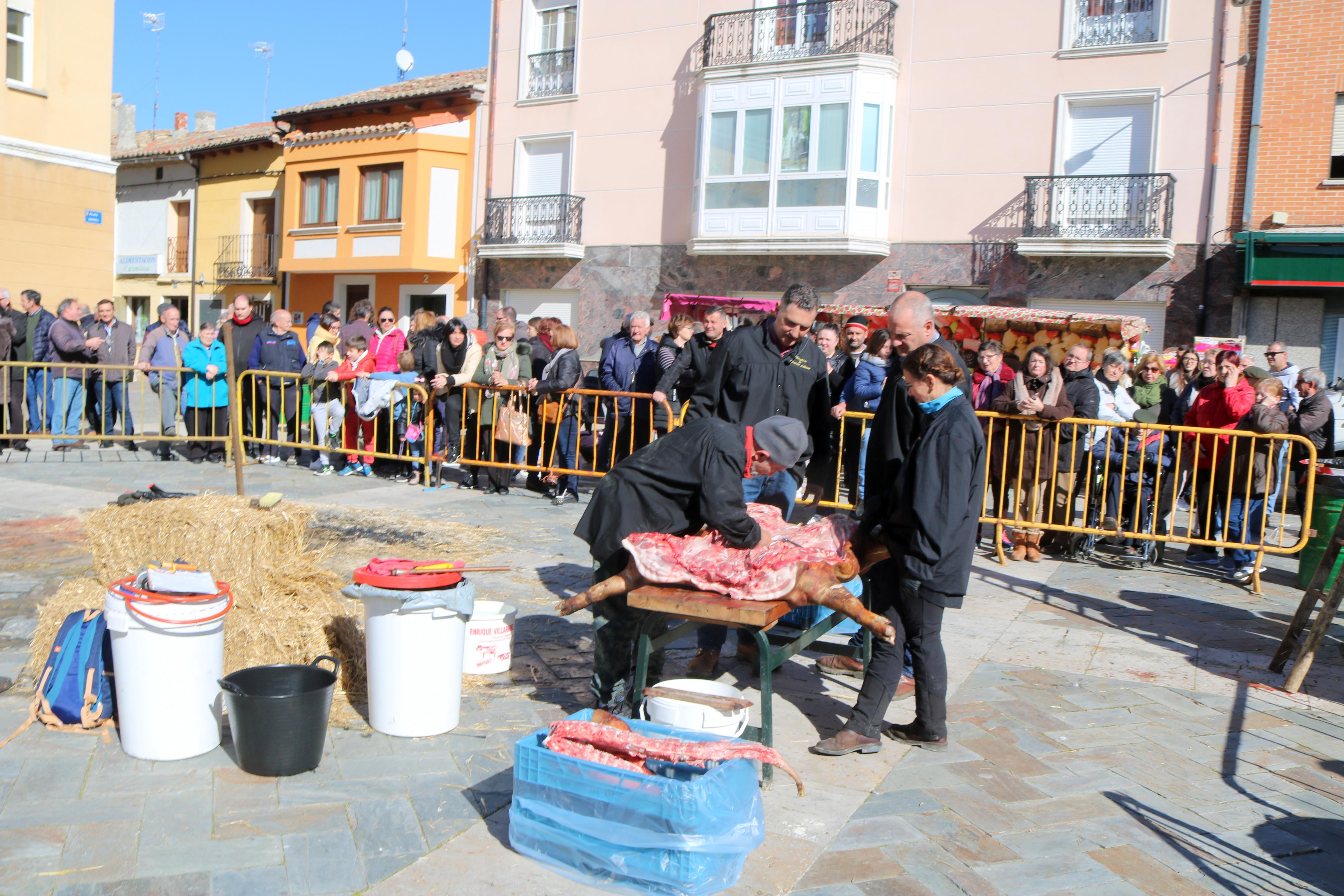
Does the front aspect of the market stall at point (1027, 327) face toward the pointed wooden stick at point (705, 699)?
yes

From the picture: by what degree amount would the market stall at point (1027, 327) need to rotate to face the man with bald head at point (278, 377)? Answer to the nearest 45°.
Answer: approximately 45° to its right

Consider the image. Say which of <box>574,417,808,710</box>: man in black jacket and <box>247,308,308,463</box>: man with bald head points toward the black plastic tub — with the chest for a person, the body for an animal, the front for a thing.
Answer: the man with bald head

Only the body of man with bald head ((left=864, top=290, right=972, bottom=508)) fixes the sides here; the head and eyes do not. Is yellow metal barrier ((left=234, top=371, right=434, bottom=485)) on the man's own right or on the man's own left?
on the man's own right

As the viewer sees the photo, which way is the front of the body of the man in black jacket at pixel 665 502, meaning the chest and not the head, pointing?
to the viewer's right

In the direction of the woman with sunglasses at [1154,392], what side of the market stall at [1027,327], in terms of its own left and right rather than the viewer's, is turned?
front

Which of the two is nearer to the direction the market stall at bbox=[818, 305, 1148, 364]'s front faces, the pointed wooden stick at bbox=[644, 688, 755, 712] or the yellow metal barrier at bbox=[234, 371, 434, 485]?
the pointed wooden stick

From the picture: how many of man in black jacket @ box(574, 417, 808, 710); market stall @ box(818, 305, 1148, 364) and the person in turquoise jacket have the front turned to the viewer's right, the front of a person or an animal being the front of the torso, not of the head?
1

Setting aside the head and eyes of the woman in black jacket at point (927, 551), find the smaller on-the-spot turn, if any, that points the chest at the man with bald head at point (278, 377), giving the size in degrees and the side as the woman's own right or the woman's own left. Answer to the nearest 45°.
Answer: approximately 45° to the woman's own right

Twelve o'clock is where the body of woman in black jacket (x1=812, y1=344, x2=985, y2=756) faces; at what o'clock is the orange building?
The orange building is roughly at 2 o'clock from the woman in black jacket.

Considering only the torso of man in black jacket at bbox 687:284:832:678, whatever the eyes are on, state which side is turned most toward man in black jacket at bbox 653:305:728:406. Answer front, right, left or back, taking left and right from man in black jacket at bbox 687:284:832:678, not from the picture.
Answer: back

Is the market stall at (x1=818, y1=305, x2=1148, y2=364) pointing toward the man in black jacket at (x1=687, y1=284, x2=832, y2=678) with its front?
yes
